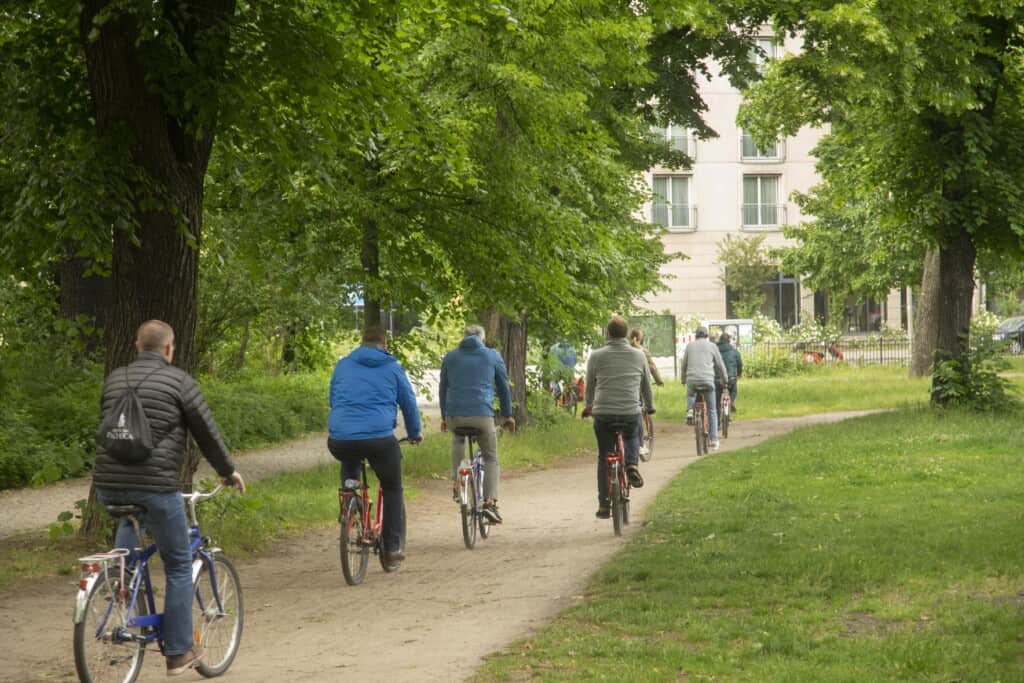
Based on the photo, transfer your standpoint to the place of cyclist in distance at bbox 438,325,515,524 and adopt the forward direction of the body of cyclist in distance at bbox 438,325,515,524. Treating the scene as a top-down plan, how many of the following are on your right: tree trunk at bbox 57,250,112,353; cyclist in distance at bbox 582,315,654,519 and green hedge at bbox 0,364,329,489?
1

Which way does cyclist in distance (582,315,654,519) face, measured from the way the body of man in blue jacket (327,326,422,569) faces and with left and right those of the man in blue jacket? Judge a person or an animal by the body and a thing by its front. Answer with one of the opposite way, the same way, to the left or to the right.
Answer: the same way

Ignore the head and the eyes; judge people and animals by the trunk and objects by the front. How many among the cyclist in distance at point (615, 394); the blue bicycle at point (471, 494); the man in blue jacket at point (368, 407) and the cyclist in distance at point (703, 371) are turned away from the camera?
4

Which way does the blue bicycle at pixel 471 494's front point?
away from the camera

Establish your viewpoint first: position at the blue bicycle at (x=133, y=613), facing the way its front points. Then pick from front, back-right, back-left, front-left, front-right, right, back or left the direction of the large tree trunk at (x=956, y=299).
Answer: front

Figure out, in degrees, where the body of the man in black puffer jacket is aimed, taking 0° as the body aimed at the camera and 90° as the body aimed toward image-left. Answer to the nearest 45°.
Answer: approximately 225°

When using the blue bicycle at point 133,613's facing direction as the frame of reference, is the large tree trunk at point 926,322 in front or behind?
in front

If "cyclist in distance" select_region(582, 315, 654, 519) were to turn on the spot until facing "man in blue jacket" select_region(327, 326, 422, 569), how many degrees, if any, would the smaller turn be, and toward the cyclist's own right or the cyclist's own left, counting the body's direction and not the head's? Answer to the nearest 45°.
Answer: approximately 135° to the cyclist's own left

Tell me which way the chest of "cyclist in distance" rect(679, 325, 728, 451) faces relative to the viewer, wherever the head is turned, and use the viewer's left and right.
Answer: facing away from the viewer

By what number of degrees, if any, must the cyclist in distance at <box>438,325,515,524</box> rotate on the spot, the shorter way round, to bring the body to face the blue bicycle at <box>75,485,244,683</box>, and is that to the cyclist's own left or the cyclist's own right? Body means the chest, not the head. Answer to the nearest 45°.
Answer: approximately 180°

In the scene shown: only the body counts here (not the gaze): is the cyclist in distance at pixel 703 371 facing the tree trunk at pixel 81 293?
no

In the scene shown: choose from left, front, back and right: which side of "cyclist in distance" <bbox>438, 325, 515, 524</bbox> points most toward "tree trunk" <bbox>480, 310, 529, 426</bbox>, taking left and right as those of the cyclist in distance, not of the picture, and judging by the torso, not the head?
front

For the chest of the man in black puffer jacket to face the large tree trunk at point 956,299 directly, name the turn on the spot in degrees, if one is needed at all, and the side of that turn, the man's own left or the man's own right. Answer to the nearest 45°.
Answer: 0° — they already face it

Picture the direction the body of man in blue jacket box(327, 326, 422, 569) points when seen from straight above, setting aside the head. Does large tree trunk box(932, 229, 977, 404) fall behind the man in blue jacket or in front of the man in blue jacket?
in front

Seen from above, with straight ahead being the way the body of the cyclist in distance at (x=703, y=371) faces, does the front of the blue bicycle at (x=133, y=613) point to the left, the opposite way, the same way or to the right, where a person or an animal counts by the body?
the same way

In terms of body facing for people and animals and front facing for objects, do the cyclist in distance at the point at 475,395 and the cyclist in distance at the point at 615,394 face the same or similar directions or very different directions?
same or similar directions

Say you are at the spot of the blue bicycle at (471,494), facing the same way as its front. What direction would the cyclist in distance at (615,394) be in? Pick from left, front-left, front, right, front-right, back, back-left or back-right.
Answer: right

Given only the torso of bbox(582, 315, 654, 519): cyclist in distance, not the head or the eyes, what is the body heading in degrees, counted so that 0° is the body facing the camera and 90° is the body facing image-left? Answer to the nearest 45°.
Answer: approximately 180°

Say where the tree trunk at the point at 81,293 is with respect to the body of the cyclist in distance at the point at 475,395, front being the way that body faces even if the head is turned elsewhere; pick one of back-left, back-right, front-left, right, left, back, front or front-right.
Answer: front-left

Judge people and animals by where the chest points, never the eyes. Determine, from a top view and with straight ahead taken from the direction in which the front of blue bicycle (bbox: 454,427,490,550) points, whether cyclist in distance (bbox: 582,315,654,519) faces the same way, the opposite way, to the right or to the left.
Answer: the same way

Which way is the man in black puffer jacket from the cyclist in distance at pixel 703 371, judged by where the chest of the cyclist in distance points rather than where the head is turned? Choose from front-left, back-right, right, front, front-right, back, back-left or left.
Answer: back

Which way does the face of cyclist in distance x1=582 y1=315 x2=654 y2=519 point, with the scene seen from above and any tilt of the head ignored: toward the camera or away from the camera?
away from the camera
